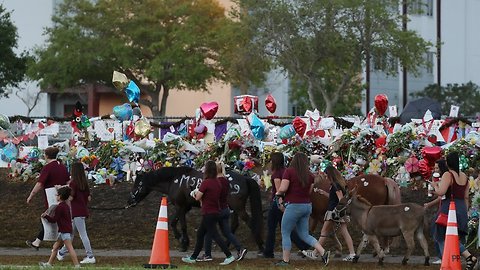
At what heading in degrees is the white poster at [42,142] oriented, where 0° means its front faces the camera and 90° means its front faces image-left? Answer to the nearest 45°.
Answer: approximately 0°

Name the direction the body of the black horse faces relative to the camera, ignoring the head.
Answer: to the viewer's left

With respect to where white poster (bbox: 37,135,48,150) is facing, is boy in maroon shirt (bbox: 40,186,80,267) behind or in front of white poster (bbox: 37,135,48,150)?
in front

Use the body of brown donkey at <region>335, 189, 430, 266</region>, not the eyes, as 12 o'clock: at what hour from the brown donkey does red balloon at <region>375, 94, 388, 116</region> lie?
The red balloon is roughly at 3 o'clock from the brown donkey.

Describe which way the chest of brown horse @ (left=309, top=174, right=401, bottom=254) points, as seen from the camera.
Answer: to the viewer's left

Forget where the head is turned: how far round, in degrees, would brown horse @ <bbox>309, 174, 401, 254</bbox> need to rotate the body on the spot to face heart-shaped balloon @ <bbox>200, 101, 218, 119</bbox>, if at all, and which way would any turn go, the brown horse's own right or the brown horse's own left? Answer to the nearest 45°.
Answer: approximately 45° to the brown horse's own right

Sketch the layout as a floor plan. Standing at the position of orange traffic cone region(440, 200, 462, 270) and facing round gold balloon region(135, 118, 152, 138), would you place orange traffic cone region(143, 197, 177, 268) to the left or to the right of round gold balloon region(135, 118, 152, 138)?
left

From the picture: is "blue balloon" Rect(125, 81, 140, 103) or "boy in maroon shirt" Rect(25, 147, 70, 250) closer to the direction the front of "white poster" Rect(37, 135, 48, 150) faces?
the boy in maroon shirt

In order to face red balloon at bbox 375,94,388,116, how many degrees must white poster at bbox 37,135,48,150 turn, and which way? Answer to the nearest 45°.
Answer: approximately 45° to its left

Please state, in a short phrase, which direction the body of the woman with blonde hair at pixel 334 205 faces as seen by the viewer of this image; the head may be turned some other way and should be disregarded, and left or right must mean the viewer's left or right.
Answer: facing to the left of the viewer

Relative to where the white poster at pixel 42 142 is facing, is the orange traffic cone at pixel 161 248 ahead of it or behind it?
ahead
